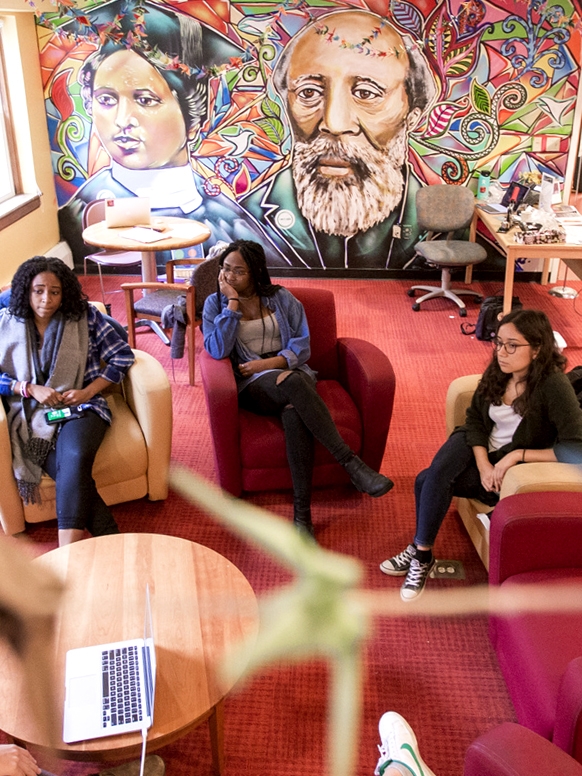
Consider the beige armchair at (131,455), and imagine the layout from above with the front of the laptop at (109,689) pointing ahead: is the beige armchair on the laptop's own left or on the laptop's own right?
on the laptop's own right

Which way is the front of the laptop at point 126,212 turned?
away from the camera

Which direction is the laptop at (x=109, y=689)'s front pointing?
to the viewer's left

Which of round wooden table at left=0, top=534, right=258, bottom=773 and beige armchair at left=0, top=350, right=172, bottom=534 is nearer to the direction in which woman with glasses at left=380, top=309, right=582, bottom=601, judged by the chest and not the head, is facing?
the round wooden table

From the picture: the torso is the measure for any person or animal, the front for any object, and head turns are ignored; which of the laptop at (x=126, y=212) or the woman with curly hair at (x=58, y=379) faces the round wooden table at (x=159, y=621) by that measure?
the woman with curly hair

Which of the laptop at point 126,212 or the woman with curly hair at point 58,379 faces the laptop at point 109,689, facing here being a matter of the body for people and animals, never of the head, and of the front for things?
the woman with curly hair

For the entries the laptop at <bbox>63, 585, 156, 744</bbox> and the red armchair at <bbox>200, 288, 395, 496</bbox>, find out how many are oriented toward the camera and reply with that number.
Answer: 1
